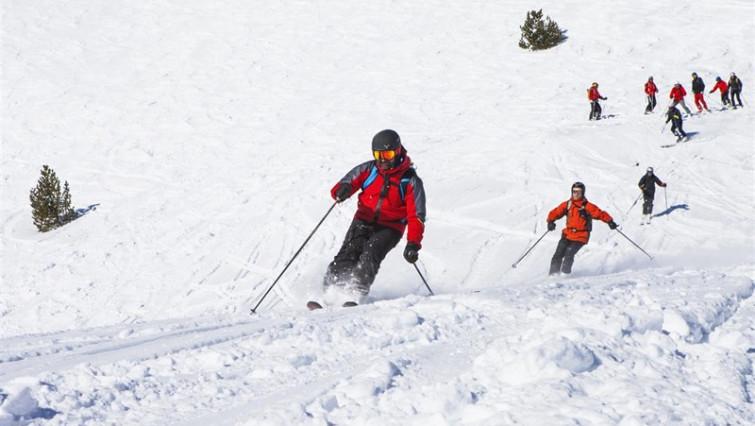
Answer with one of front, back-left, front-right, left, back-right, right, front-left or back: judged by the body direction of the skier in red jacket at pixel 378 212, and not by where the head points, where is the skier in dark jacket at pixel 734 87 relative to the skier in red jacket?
back-left

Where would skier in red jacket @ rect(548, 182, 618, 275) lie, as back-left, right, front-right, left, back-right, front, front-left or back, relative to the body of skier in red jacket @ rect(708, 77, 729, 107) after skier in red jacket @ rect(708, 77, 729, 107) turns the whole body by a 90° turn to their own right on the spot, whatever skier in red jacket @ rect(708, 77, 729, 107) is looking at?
back-left

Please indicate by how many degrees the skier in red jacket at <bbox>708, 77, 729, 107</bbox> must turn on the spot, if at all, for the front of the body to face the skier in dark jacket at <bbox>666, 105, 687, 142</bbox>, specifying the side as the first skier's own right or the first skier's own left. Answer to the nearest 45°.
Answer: approximately 45° to the first skier's own left

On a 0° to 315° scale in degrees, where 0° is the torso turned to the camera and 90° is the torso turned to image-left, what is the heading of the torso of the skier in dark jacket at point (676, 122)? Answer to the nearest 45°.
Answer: approximately 45°

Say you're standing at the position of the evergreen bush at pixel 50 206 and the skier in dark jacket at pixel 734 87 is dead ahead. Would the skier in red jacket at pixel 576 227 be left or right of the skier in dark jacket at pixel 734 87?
right

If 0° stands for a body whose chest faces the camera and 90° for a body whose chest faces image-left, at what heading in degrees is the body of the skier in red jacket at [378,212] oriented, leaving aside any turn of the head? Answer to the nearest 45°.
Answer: approximately 0°

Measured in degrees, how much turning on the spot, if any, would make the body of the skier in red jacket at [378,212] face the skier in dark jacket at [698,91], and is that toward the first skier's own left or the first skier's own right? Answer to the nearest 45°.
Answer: approximately 135° to the first skier's own left

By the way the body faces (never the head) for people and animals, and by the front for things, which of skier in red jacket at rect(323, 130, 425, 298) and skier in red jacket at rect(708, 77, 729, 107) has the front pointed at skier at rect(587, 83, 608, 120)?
skier in red jacket at rect(708, 77, 729, 107)
